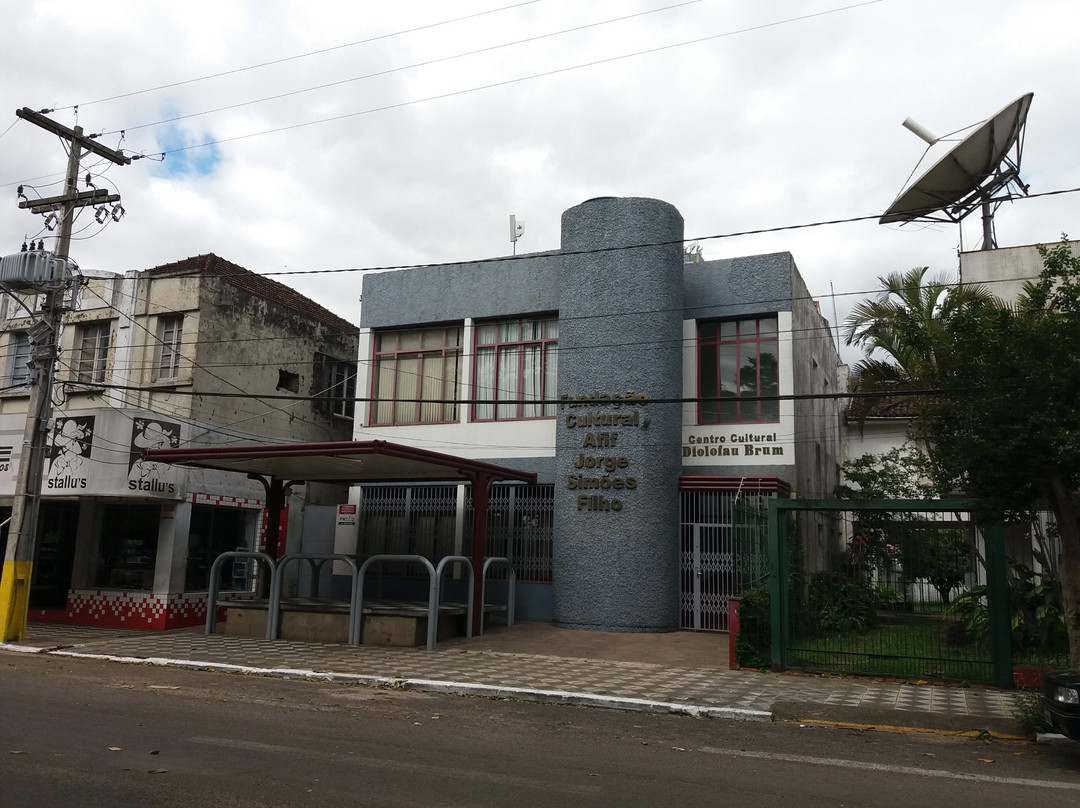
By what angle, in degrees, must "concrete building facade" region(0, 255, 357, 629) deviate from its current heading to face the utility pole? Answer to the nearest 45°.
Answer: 0° — it already faces it

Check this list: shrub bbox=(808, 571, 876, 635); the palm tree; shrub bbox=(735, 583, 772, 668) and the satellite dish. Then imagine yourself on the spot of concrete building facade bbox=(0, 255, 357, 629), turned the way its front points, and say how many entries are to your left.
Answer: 4

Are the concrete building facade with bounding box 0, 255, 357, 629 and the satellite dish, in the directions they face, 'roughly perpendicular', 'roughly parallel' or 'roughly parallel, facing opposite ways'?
roughly perpendicular

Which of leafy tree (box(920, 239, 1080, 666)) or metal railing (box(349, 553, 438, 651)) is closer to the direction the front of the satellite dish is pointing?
the metal railing

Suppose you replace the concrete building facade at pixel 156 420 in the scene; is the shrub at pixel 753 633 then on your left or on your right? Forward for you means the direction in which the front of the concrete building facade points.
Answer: on your left

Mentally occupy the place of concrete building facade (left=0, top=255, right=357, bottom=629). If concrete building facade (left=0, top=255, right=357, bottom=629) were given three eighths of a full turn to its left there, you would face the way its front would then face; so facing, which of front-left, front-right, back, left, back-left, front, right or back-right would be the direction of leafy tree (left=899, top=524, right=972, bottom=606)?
front-right

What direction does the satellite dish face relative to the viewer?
to the viewer's left

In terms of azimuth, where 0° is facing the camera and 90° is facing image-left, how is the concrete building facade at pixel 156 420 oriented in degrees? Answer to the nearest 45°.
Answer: approximately 45°

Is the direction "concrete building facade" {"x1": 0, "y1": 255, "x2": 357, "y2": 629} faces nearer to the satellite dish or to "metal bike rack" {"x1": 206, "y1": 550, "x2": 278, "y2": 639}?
the metal bike rack

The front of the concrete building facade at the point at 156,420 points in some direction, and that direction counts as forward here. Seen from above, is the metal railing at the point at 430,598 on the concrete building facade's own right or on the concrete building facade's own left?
on the concrete building facade's own left

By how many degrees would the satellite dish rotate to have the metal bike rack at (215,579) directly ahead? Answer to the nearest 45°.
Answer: approximately 45° to its left
